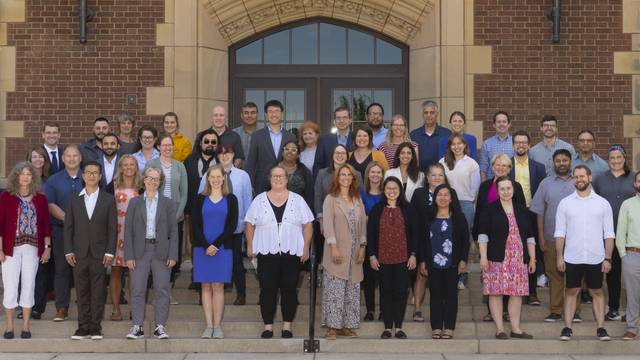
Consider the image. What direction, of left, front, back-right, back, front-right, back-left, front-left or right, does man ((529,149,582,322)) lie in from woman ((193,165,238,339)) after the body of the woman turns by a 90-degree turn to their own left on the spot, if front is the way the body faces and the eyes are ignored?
front

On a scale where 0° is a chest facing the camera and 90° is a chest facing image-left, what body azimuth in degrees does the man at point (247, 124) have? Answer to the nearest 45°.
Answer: approximately 0°

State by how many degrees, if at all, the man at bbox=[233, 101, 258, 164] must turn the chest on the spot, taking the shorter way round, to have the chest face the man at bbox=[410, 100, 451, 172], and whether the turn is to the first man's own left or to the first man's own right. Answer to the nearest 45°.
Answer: approximately 90° to the first man's own left

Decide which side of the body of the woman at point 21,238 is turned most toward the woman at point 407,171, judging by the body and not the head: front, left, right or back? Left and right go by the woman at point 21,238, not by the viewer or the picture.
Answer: left

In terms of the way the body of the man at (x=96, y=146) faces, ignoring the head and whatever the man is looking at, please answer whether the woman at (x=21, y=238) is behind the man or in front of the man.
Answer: in front

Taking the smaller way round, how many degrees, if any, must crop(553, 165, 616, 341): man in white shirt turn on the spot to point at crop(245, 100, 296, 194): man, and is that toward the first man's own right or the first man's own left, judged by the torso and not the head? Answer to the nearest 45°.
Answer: approximately 90° to the first man's own right

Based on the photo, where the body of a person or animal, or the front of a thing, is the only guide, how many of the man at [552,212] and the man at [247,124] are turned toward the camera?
2
